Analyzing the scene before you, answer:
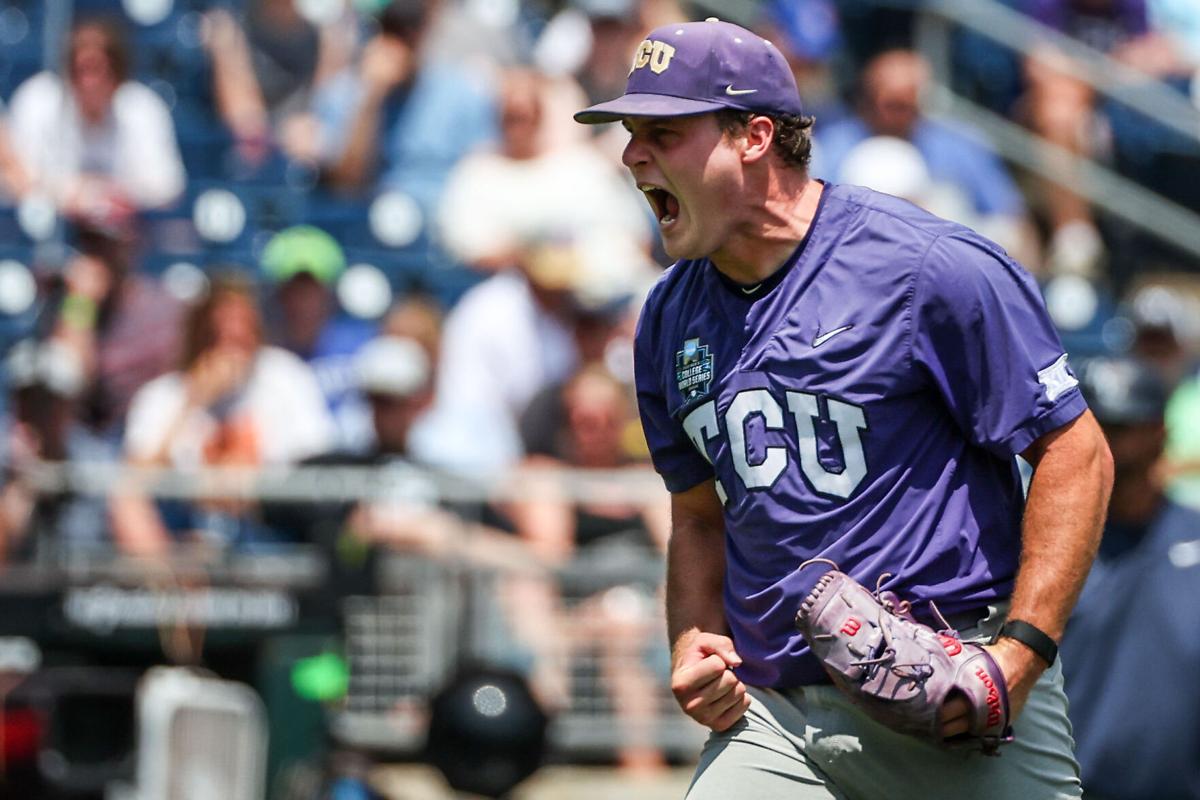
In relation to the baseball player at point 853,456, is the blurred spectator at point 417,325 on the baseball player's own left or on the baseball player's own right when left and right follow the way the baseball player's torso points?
on the baseball player's own right

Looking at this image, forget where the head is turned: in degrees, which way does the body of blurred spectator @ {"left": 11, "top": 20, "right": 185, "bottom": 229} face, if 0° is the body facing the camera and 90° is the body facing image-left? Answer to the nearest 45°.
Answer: approximately 0°

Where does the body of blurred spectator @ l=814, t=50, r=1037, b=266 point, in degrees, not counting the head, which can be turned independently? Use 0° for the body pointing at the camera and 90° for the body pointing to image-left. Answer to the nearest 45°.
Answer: approximately 0°

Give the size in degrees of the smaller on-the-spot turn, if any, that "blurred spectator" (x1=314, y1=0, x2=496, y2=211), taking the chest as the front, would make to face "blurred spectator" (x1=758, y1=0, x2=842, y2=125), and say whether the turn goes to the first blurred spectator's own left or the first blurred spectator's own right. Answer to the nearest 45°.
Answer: approximately 135° to the first blurred spectator's own left

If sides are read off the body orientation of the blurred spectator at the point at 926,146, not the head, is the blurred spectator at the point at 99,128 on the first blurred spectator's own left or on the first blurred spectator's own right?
on the first blurred spectator's own right

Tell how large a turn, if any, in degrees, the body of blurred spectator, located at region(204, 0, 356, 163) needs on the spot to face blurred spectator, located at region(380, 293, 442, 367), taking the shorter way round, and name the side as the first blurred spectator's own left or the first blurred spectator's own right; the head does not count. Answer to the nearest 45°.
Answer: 0° — they already face them

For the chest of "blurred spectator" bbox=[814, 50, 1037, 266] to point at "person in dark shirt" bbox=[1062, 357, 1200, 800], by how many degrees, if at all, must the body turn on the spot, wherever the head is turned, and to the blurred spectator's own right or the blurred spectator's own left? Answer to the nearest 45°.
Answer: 0° — they already face them

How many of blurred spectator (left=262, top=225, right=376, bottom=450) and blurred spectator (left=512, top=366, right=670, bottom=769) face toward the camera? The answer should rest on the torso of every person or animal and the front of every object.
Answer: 2
